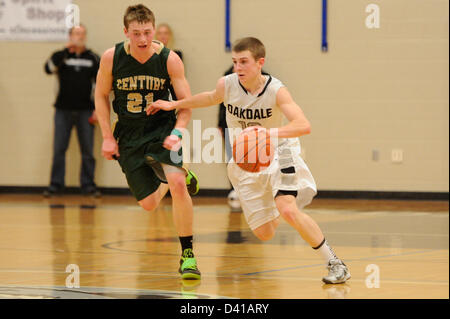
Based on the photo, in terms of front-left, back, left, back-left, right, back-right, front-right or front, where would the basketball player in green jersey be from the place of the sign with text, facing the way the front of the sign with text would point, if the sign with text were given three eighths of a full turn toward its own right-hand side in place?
back-left

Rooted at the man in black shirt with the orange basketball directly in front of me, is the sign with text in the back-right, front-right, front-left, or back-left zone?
back-right

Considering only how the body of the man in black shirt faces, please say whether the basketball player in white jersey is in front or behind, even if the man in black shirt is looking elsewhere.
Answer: in front

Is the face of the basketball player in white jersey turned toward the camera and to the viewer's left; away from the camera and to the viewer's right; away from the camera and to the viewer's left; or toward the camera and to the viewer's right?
toward the camera and to the viewer's left

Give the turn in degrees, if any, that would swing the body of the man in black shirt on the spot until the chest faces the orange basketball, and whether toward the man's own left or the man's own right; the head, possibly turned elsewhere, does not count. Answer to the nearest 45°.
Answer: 0° — they already face it

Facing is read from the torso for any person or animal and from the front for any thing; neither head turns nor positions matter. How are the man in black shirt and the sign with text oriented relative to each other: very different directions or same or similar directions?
same or similar directions

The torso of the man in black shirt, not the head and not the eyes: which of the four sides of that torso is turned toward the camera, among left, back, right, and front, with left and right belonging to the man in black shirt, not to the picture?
front

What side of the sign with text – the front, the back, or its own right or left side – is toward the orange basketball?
front

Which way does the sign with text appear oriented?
toward the camera

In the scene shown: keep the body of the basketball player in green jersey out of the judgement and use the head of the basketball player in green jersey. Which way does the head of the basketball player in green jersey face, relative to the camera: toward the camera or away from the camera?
toward the camera

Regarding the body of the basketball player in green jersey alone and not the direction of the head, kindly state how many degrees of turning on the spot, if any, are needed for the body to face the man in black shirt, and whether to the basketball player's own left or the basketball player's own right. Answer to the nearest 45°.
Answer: approximately 180°

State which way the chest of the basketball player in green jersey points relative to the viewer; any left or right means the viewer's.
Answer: facing the viewer
